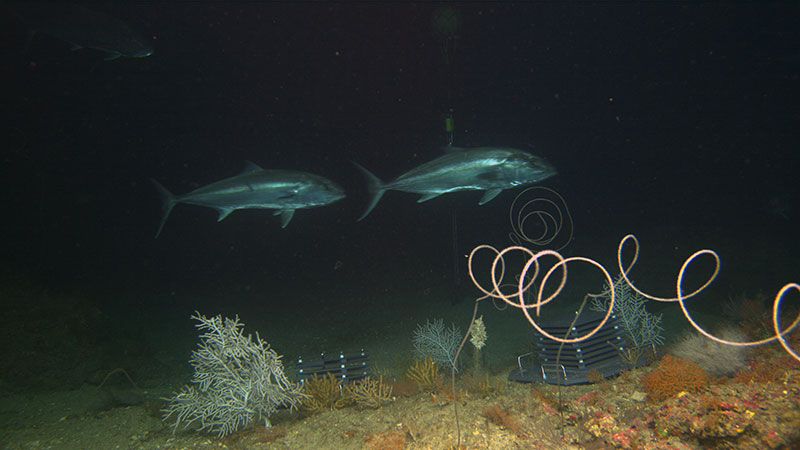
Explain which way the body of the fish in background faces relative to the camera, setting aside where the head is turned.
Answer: to the viewer's right

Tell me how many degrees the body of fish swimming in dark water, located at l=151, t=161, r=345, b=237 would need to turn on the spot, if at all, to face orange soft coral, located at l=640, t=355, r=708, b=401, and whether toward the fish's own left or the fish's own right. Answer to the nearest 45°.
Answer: approximately 45° to the fish's own right

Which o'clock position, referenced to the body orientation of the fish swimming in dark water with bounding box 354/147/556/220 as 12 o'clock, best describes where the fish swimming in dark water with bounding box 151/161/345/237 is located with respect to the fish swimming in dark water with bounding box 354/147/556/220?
the fish swimming in dark water with bounding box 151/161/345/237 is roughly at 6 o'clock from the fish swimming in dark water with bounding box 354/147/556/220.

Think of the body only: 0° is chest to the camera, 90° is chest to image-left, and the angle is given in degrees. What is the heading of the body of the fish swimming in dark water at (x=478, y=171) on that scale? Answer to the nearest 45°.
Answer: approximately 270°

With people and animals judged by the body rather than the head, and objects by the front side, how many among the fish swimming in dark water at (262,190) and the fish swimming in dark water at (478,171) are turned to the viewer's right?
2

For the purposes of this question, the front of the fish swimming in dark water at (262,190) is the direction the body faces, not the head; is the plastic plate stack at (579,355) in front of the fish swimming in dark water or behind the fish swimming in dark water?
in front

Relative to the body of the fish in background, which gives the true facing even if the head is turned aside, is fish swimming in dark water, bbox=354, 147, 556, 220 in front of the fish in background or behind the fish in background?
in front

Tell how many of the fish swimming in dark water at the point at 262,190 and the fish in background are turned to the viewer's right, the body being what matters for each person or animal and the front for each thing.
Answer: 2

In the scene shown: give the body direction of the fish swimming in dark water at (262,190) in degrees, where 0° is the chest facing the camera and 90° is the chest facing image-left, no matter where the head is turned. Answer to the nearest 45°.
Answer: approximately 270°

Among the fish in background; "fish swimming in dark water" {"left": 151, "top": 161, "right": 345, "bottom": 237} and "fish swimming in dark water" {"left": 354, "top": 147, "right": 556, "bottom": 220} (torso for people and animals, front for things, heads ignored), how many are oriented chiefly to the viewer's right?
3
